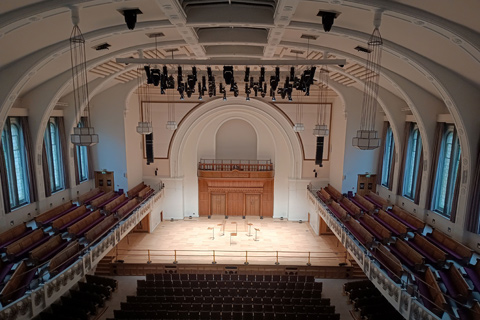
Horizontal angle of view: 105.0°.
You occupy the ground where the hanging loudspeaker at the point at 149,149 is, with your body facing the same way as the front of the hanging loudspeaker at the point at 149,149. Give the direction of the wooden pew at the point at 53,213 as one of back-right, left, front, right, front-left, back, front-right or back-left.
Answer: front-right

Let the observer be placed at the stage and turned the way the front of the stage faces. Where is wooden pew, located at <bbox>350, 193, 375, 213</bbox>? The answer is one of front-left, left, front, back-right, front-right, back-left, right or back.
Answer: left

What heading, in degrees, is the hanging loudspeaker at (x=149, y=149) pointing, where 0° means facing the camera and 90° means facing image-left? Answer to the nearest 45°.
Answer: approximately 0°

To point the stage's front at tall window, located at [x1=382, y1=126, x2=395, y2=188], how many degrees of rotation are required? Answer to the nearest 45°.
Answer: approximately 90° to its left

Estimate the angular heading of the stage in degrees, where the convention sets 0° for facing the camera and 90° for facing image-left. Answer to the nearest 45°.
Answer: approximately 0°

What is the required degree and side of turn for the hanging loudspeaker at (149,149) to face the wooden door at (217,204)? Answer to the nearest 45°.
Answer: approximately 90° to its left

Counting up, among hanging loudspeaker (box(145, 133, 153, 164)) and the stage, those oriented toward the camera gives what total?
2

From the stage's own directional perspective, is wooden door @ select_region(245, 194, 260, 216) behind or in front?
behind
